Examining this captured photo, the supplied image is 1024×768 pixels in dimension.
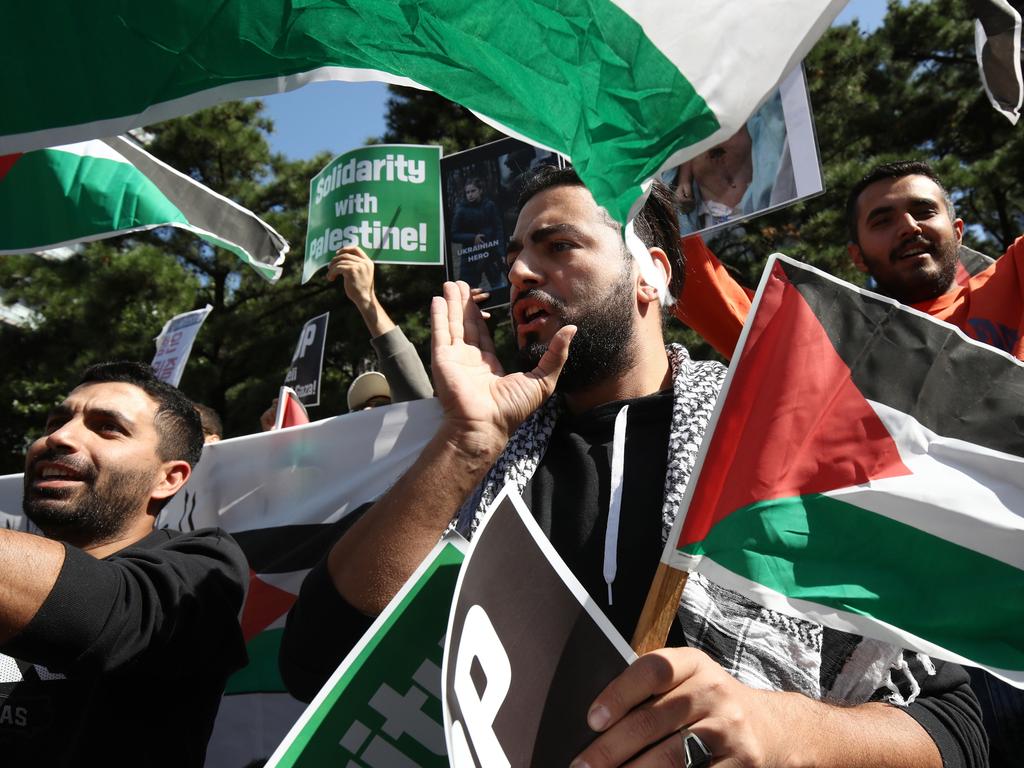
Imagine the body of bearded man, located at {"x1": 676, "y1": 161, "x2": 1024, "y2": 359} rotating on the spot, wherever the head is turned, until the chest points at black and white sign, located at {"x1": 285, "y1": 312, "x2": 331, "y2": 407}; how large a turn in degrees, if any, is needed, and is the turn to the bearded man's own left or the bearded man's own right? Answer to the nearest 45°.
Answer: approximately 135° to the bearded man's own right

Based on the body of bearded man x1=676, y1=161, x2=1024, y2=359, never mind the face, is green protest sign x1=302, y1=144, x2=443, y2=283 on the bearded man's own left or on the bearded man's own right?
on the bearded man's own right

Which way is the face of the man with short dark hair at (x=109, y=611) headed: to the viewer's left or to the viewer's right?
to the viewer's left

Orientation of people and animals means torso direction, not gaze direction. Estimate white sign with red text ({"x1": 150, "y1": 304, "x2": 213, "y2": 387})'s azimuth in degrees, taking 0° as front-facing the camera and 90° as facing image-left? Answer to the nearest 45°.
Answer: approximately 45°

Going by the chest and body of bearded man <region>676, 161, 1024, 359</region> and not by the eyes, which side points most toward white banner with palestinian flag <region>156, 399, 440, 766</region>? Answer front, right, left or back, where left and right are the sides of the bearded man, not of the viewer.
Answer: right

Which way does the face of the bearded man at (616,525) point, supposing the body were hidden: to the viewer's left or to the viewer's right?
to the viewer's left

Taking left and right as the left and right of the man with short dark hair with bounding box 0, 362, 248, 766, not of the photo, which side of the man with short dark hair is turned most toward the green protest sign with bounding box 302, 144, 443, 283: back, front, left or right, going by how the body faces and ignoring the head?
back

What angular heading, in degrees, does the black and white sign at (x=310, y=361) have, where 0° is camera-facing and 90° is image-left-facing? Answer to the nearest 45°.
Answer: approximately 45°

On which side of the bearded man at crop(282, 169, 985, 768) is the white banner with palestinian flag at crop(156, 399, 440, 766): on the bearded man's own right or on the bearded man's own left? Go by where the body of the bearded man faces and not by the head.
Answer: on the bearded man's own right

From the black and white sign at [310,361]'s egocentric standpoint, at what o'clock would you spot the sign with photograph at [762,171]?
The sign with photograph is roughly at 10 o'clock from the black and white sign.
